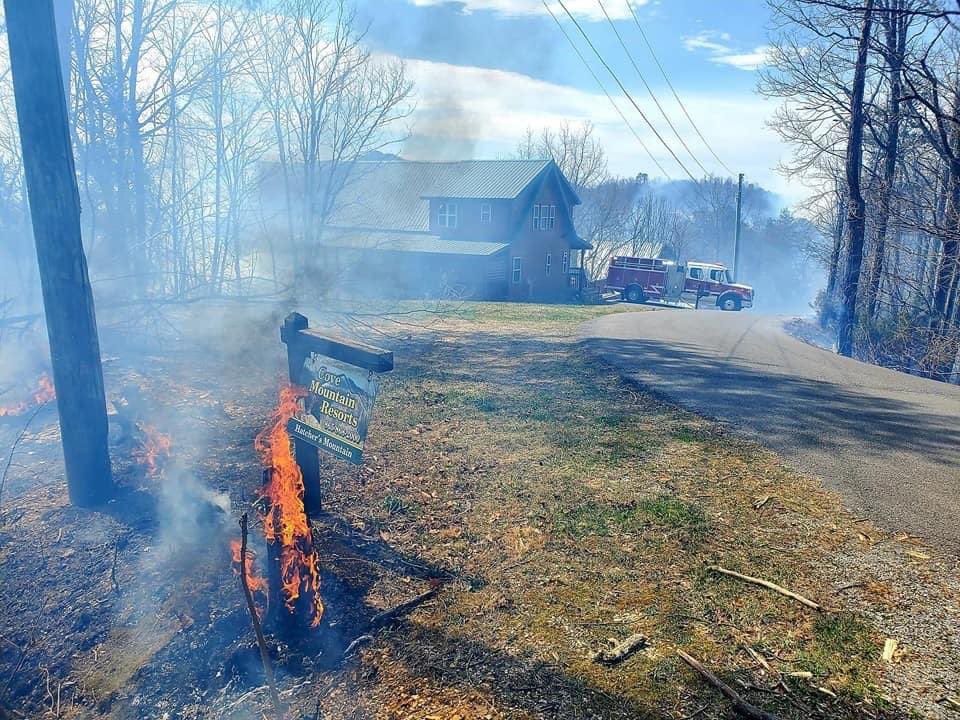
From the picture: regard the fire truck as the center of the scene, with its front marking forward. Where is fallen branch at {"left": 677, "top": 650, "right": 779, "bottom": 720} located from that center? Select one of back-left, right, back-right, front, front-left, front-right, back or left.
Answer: right

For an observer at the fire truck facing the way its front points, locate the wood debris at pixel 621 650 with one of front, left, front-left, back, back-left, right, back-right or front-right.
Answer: right

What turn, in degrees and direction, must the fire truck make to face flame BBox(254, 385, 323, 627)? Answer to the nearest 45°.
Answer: approximately 90° to its right

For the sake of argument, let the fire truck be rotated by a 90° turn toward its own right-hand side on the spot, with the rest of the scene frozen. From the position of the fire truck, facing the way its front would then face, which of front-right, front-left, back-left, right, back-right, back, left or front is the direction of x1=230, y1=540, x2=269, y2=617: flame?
front

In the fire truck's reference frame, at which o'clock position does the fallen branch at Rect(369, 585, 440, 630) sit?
The fallen branch is roughly at 3 o'clock from the fire truck.

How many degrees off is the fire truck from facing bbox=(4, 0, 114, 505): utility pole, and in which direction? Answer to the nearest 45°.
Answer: approximately 90° to its right

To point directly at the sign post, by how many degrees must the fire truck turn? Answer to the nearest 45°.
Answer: approximately 90° to its right

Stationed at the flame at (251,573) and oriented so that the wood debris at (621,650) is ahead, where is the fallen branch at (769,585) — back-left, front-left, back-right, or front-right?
front-left

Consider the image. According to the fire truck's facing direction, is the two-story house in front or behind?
behind

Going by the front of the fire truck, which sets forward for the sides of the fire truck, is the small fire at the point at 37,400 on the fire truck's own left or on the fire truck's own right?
on the fire truck's own right

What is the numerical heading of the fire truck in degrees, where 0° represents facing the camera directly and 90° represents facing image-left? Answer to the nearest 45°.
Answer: approximately 270°
